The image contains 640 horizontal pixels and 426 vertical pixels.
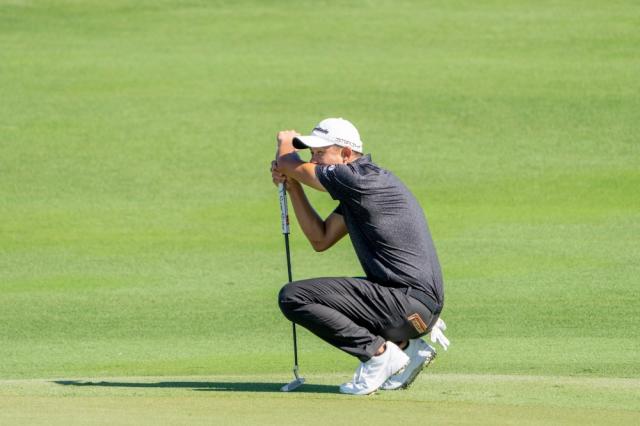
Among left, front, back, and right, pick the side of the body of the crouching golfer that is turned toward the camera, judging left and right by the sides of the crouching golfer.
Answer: left
